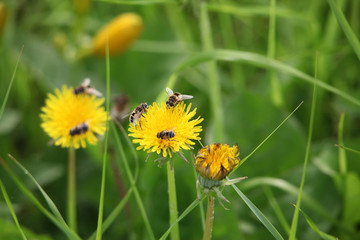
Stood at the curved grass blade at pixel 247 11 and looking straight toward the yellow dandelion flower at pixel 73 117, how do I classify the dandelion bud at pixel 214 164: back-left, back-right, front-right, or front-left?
front-left
